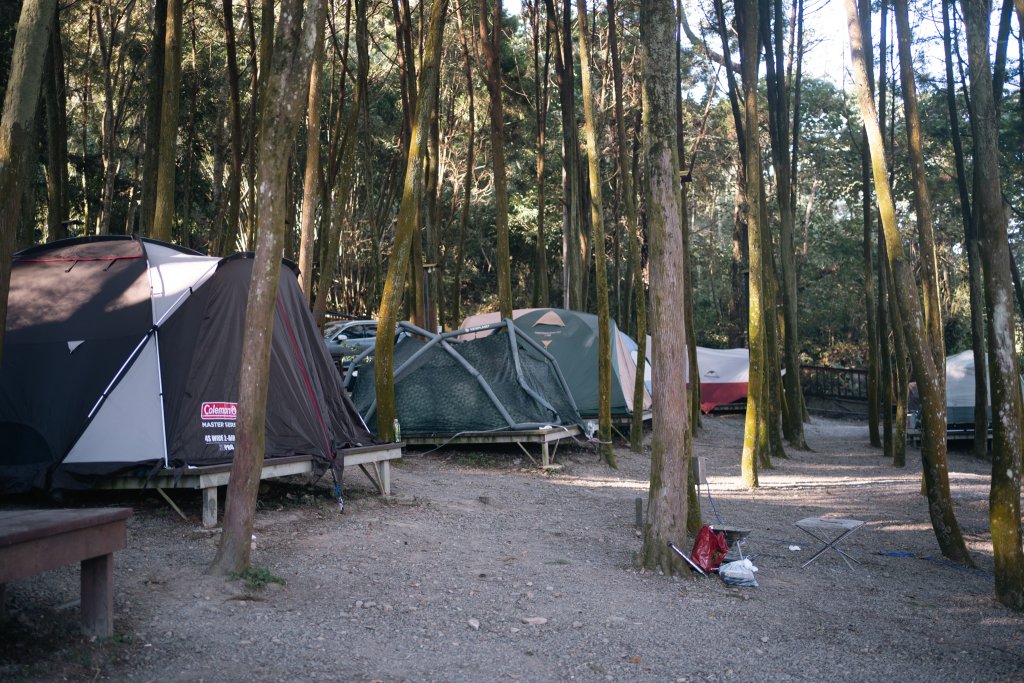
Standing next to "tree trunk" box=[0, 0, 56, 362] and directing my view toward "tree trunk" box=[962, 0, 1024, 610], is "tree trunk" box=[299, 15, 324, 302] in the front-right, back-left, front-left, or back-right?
back-left

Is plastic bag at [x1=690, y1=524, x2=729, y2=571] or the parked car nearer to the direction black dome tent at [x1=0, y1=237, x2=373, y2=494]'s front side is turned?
the plastic bag

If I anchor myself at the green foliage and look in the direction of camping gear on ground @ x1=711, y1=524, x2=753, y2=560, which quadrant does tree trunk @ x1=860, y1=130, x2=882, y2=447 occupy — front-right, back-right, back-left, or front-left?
front-left

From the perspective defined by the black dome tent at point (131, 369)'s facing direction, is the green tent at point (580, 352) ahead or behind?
ahead

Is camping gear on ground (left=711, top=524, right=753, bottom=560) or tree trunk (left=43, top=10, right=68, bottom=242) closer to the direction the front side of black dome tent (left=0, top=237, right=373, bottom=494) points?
the camping gear on ground
